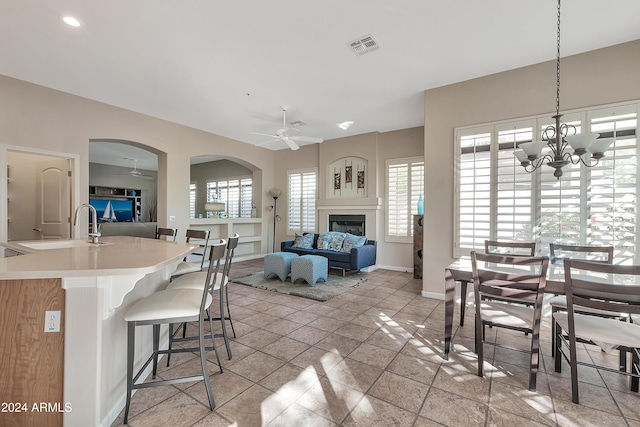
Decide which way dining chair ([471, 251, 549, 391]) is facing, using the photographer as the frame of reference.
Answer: facing away from the viewer

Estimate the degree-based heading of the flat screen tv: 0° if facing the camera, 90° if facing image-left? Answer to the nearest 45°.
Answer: approximately 0°

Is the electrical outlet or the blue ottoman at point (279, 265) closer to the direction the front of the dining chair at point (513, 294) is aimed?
the blue ottoman

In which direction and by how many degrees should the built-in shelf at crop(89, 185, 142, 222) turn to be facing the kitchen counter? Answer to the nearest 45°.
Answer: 0° — it already faces it

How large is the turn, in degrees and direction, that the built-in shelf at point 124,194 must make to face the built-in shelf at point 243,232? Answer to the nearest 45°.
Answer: approximately 45° to its left

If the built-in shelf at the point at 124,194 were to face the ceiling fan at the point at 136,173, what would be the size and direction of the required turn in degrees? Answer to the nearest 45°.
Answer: approximately 45° to its left
